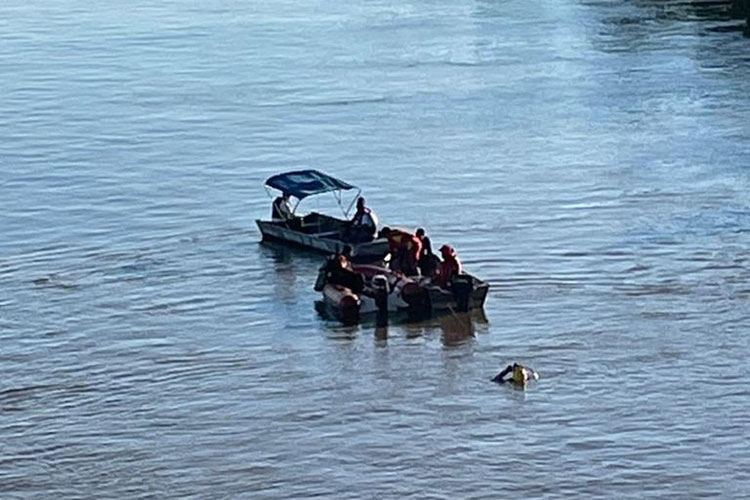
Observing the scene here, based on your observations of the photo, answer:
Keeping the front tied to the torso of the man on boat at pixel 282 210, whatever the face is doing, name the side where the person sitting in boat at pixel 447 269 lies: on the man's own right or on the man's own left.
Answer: on the man's own right

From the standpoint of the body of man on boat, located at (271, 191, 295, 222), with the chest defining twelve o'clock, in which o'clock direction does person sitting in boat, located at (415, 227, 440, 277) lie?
The person sitting in boat is roughly at 2 o'clock from the man on boat.

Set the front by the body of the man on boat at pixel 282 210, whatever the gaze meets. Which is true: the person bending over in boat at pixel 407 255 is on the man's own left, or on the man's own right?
on the man's own right

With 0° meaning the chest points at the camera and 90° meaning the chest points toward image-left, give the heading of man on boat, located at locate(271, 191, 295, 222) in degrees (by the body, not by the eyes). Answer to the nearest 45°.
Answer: approximately 270°

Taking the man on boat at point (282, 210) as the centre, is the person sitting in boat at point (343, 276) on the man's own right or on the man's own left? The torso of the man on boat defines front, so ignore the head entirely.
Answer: on the man's own right
